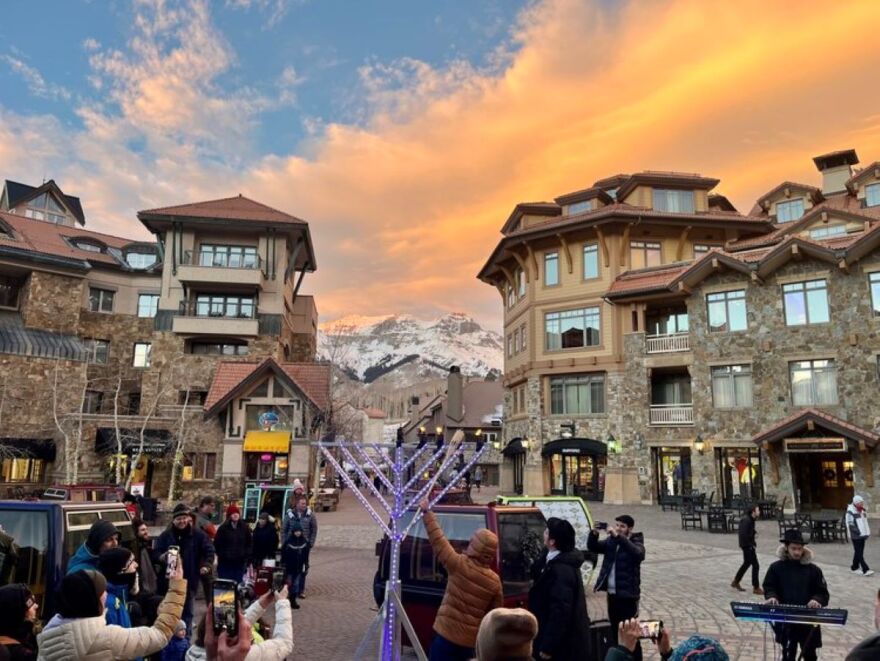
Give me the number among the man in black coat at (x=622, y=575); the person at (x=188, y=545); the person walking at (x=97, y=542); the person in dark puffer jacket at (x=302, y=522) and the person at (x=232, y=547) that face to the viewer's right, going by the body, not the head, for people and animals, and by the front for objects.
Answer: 1

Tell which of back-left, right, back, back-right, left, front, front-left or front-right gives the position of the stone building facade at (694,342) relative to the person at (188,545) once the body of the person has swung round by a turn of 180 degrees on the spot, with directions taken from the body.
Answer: front-right

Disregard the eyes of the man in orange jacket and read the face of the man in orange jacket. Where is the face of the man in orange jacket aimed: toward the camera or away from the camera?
away from the camera

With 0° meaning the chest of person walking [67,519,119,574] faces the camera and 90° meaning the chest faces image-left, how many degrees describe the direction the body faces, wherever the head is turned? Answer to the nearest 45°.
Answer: approximately 270°

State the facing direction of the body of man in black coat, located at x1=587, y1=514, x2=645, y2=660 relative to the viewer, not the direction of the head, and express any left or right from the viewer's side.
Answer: facing the viewer and to the left of the viewer

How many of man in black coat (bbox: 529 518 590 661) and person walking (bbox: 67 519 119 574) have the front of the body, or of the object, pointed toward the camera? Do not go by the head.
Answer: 0

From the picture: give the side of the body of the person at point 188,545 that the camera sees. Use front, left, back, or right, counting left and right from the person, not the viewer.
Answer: front

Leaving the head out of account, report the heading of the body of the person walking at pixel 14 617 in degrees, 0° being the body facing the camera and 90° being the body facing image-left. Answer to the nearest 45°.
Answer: approximately 270°

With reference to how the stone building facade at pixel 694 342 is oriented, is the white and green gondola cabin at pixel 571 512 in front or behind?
in front

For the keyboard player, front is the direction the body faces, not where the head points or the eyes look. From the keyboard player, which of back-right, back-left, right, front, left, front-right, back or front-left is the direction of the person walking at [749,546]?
back
